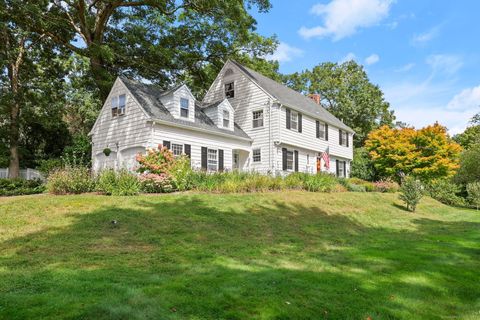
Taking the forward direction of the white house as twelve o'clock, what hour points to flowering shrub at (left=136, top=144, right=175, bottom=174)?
The flowering shrub is roughly at 2 o'clock from the white house.

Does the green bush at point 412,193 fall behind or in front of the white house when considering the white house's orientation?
in front

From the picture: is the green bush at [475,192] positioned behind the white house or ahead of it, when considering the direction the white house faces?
ahead

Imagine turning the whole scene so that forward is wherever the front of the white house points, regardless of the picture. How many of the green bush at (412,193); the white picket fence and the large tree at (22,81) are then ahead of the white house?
1

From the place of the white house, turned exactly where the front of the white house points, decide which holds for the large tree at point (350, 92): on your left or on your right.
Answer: on your left

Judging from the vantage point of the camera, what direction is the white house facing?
facing the viewer and to the right of the viewer

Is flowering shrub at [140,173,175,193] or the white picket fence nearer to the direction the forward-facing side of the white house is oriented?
the flowering shrub

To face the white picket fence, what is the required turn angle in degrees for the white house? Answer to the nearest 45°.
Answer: approximately 135° to its right

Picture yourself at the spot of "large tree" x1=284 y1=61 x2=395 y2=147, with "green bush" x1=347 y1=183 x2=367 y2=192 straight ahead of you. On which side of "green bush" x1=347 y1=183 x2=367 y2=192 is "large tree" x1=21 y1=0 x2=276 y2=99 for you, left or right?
right

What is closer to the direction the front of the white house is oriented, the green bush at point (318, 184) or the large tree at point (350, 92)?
the green bush

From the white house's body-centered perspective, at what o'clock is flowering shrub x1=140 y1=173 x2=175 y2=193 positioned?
The flowering shrub is roughly at 2 o'clock from the white house.

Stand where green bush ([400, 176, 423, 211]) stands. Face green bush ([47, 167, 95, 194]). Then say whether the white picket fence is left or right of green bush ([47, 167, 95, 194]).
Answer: right

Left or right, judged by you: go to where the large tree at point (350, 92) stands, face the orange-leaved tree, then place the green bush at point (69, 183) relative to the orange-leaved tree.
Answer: right

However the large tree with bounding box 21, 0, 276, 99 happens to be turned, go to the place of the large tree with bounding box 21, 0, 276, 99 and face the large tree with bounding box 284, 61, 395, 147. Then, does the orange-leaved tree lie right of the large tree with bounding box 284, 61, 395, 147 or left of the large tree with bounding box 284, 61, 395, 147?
right
